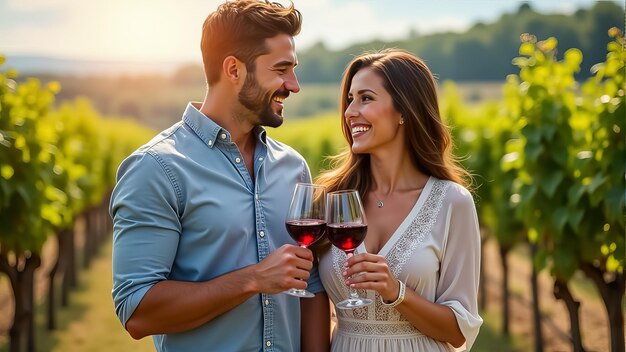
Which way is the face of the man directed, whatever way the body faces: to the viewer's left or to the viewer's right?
to the viewer's right

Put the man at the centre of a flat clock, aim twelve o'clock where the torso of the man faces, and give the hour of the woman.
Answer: The woman is roughly at 10 o'clock from the man.

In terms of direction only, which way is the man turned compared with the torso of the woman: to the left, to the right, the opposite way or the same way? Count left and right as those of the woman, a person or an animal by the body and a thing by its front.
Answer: to the left

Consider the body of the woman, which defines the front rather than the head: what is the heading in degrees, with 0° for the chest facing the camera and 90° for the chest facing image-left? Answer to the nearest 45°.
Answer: approximately 45°

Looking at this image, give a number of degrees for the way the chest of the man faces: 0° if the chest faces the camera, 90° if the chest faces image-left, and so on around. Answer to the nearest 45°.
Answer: approximately 315°
